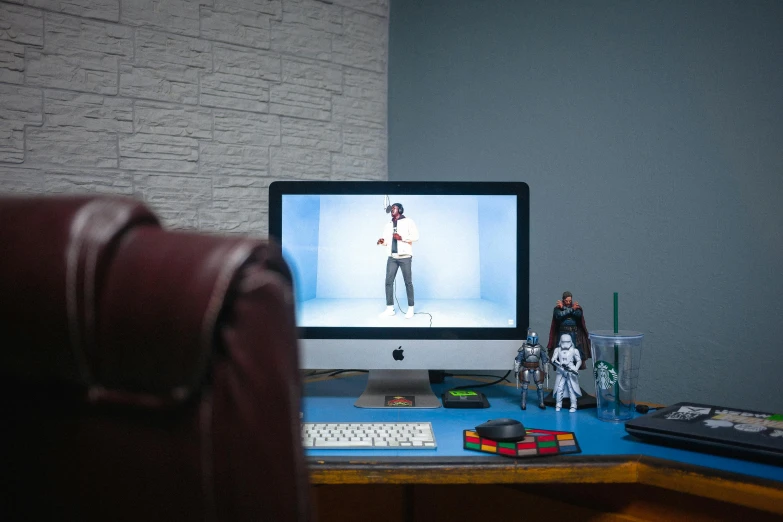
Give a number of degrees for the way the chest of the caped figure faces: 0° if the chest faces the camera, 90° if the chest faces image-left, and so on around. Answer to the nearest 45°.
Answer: approximately 0°

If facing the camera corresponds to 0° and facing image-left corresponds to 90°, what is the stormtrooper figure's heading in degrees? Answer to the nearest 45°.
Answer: approximately 0°

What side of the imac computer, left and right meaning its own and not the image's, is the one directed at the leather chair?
front
